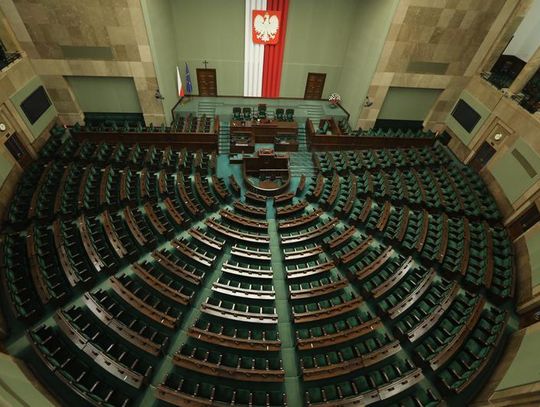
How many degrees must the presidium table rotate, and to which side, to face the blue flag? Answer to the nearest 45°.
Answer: approximately 135° to its right

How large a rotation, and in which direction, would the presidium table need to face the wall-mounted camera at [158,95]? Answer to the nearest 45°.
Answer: approximately 90° to its right

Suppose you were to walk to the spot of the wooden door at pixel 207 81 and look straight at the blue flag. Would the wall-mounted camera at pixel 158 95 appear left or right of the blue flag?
left

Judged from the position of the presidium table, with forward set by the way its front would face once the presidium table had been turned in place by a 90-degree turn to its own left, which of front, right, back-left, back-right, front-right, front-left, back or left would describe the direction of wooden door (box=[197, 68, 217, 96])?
back-left

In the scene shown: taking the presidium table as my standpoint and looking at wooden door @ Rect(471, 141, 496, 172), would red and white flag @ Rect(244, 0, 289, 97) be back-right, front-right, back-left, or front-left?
back-left

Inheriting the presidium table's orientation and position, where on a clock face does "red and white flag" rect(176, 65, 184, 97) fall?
The red and white flag is roughly at 4 o'clock from the presidium table.

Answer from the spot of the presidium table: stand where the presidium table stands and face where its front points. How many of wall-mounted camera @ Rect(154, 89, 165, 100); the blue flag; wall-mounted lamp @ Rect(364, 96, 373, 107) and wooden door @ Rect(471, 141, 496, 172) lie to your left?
2

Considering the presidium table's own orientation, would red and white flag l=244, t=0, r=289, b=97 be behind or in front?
behind

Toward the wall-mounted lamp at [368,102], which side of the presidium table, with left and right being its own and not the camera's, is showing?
left

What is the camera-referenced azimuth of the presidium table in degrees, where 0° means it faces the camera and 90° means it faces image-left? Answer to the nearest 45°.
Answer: approximately 0°

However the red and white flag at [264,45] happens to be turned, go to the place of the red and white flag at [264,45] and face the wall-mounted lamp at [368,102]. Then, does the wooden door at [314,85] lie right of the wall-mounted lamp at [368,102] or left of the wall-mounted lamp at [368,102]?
left

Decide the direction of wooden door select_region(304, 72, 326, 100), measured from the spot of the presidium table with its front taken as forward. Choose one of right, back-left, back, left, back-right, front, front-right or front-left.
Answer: back-left

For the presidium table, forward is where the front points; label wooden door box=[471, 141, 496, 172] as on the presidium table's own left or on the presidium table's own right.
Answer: on the presidium table's own left
